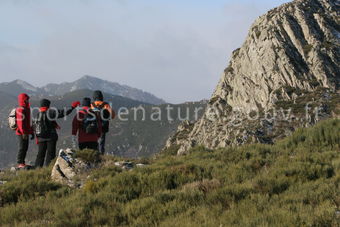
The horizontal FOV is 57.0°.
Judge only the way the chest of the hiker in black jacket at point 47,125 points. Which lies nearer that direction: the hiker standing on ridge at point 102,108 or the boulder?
the hiker standing on ridge

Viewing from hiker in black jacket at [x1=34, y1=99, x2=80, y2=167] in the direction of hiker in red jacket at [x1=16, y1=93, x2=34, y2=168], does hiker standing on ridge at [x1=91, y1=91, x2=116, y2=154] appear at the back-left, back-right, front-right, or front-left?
back-right

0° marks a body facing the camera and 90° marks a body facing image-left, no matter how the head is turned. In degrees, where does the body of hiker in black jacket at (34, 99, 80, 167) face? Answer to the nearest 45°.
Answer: approximately 225°

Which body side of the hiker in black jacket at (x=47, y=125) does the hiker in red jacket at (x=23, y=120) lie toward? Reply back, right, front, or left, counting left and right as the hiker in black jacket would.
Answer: left

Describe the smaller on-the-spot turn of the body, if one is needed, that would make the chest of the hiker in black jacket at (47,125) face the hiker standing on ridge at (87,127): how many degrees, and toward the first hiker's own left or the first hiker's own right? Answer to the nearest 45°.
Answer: approximately 45° to the first hiker's own right

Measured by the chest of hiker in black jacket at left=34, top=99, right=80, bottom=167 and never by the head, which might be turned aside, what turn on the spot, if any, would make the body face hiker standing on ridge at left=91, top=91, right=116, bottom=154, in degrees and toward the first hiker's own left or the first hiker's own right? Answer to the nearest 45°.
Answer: approximately 45° to the first hiker's own right

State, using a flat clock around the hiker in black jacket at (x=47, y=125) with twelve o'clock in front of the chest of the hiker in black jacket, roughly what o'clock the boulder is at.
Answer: The boulder is roughly at 4 o'clock from the hiker in black jacket.

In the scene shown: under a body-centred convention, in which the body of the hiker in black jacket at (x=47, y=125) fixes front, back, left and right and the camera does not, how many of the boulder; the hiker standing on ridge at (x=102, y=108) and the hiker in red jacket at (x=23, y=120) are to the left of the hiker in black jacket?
1
